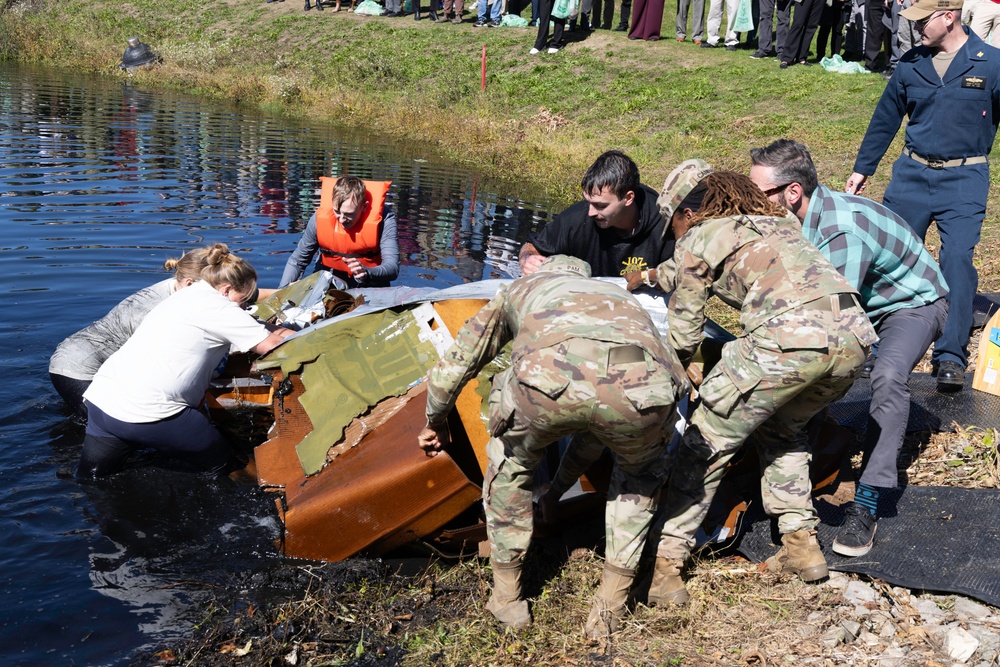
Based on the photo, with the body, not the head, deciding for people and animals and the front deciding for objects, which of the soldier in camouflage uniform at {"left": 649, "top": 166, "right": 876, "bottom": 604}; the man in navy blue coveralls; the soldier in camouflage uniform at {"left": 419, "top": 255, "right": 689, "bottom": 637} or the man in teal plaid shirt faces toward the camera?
the man in navy blue coveralls

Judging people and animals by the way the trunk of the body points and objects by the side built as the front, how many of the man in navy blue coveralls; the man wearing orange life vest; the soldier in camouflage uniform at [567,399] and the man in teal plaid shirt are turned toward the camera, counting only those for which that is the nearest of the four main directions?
2

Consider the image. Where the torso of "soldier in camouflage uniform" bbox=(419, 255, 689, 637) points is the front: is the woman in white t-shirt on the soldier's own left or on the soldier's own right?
on the soldier's own left

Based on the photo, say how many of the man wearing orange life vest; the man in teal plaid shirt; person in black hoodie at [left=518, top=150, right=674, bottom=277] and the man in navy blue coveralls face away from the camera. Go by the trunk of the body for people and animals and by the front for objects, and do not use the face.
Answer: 0

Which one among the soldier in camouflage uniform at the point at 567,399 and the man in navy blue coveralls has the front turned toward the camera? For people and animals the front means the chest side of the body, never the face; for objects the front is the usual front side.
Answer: the man in navy blue coveralls

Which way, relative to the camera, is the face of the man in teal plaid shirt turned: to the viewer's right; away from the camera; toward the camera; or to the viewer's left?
to the viewer's left

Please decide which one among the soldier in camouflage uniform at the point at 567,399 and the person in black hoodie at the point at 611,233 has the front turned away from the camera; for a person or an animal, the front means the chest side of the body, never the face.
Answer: the soldier in camouflage uniform

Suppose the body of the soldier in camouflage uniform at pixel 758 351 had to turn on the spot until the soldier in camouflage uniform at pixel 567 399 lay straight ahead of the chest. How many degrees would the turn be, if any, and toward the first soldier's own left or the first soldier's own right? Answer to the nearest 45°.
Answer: approximately 90° to the first soldier's own left

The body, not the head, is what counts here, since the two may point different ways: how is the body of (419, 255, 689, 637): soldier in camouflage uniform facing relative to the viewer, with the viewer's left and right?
facing away from the viewer

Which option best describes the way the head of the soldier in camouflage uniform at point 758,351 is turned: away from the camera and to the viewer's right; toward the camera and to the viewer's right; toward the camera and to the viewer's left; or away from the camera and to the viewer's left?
away from the camera and to the viewer's left

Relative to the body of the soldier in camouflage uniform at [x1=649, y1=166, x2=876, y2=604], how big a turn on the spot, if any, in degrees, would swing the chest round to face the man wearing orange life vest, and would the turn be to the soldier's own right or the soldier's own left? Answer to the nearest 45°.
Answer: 0° — they already face them

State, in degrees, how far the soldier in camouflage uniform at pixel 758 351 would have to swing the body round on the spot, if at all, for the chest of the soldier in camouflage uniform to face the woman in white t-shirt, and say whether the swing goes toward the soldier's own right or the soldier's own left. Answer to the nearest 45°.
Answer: approximately 45° to the soldier's own left

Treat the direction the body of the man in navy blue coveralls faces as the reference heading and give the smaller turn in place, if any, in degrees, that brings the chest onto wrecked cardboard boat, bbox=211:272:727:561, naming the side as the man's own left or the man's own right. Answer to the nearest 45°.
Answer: approximately 45° to the man's own right

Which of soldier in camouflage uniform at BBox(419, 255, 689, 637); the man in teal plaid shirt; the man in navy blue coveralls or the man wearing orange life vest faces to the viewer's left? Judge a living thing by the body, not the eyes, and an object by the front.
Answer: the man in teal plaid shirt

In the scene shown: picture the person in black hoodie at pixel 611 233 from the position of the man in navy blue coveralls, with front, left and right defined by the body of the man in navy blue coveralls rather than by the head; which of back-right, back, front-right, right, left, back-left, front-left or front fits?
front-right

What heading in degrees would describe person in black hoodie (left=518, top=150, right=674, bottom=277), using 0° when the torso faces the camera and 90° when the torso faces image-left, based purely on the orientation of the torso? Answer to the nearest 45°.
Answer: approximately 45°

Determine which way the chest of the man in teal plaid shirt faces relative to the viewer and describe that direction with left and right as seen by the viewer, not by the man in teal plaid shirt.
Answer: facing to the left of the viewer

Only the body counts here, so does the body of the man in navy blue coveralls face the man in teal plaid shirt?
yes
